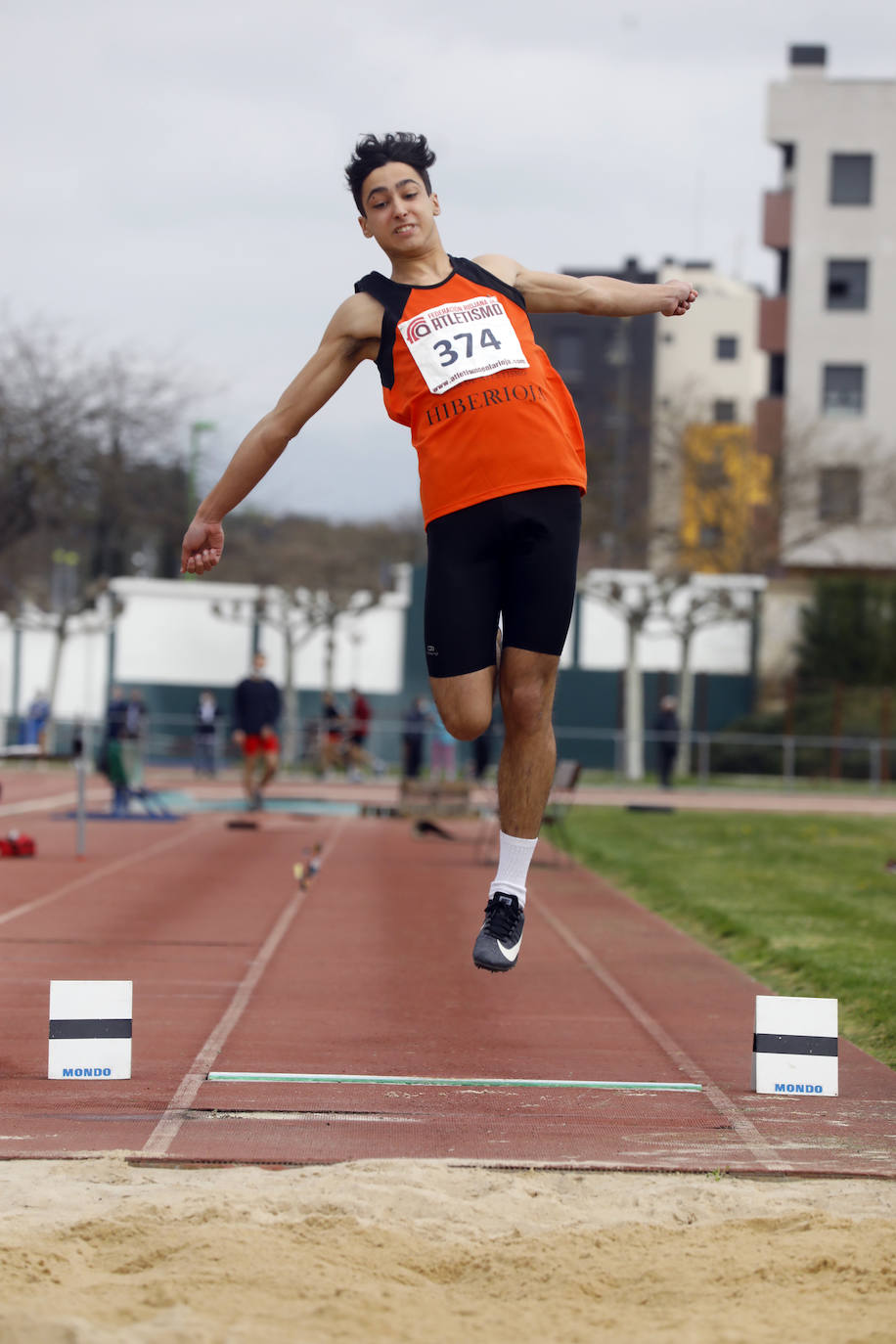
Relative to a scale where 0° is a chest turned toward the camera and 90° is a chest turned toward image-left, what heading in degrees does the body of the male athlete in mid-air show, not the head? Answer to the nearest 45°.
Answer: approximately 0°

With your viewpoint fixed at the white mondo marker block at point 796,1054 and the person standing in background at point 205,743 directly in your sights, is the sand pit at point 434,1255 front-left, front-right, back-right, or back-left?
back-left

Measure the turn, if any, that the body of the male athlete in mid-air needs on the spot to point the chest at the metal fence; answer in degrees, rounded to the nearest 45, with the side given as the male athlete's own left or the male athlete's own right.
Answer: approximately 180°

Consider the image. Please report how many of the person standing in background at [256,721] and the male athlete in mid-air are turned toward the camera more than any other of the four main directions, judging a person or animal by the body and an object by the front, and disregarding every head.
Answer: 2

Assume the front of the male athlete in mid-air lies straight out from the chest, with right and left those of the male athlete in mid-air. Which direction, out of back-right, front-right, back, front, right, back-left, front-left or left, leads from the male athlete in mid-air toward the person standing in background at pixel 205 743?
back

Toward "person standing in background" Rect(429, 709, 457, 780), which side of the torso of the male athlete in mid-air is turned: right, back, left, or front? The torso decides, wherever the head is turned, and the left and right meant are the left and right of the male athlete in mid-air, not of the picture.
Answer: back

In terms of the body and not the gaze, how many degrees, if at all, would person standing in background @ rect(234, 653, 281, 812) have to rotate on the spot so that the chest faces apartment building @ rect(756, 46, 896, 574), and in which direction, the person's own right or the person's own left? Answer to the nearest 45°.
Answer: approximately 135° to the person's own left
